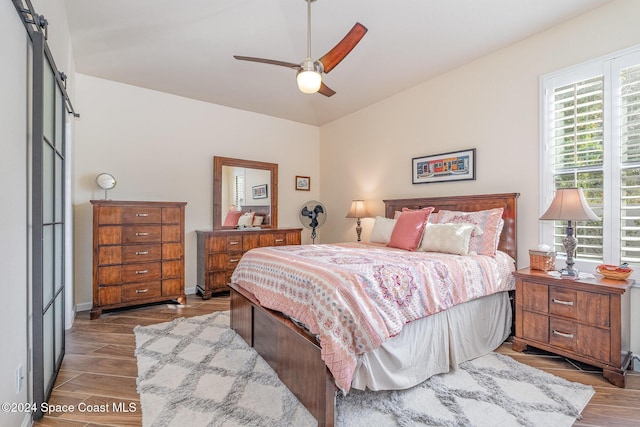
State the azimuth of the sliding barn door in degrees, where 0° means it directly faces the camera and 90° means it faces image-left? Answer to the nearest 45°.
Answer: approximately 270°

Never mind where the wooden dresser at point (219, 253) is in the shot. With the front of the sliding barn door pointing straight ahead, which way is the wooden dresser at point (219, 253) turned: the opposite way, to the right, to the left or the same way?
to the right

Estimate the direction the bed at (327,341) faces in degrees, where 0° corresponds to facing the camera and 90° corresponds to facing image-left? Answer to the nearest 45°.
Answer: approximately 45°

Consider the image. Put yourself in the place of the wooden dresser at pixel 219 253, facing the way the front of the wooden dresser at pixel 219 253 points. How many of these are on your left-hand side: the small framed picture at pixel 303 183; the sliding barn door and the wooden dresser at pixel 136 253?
1

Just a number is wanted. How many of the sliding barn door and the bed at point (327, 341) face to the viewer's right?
1

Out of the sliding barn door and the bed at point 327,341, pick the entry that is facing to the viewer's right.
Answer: the sliding barn door

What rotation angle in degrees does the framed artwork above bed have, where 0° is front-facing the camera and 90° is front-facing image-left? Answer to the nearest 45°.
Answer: approximately 45°

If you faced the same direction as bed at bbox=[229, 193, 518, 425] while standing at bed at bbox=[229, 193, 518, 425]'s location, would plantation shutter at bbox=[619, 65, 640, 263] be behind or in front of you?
behind

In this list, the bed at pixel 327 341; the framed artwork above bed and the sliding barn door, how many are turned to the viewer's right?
1

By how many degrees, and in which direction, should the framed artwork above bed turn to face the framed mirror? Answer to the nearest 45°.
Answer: approximately 45° to its right

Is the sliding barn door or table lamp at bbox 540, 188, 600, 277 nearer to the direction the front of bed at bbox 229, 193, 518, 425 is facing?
the sliding barn door

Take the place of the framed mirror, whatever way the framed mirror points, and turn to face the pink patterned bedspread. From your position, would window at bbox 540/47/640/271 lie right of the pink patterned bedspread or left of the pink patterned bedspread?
left
